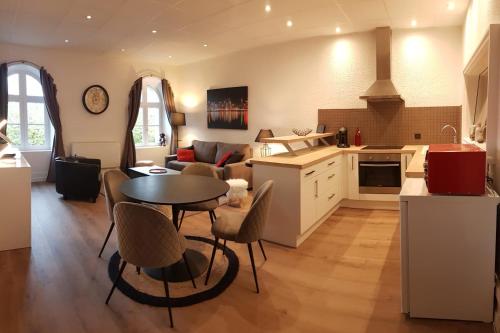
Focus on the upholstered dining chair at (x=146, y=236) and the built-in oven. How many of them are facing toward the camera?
1

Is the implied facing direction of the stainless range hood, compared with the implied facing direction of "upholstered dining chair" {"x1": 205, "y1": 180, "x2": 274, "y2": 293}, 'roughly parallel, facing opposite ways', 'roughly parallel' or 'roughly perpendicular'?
roughly perpendicular

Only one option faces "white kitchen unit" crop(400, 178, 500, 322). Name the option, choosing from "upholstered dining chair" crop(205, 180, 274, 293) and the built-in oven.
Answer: the built-in oven

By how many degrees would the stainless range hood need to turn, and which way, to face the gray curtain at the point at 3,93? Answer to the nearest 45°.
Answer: approximately 90° to its right

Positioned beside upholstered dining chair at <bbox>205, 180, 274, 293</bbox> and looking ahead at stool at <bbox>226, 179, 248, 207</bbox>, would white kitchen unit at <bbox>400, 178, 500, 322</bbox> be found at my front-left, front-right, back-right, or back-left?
back-right

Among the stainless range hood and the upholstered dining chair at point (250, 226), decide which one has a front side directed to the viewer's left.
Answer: the upholstered dining chair

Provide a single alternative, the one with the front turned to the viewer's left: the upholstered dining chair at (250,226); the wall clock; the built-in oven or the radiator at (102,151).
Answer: the upholstered dining chair

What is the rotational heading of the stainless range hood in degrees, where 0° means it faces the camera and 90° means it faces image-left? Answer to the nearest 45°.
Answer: approximately 0°

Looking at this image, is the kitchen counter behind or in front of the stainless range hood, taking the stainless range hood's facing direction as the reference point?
in front

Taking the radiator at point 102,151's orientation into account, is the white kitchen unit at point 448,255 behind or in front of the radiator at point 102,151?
in front
